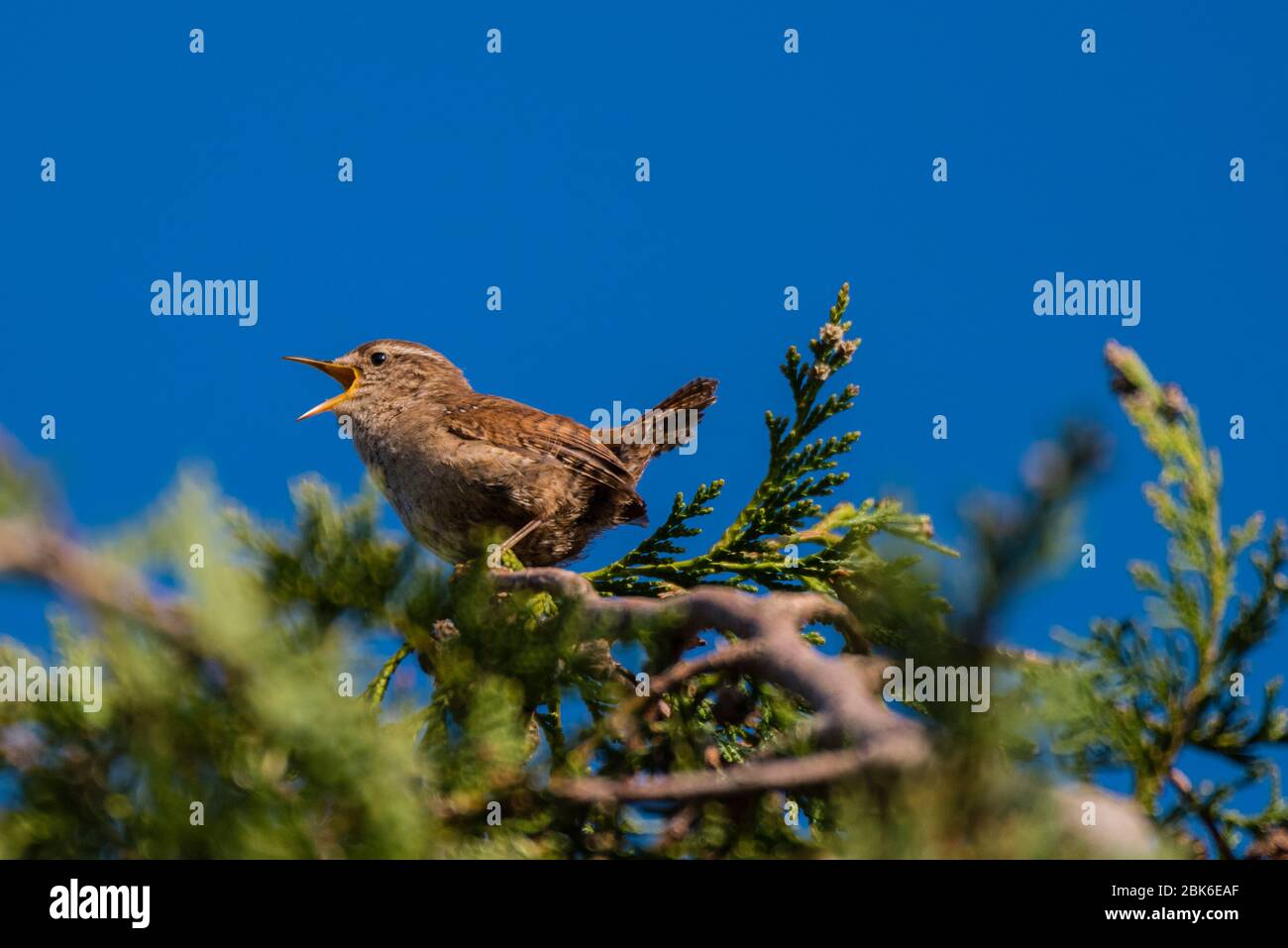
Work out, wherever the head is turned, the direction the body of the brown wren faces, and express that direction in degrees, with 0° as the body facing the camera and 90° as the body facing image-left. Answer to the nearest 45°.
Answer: approximately 90°
